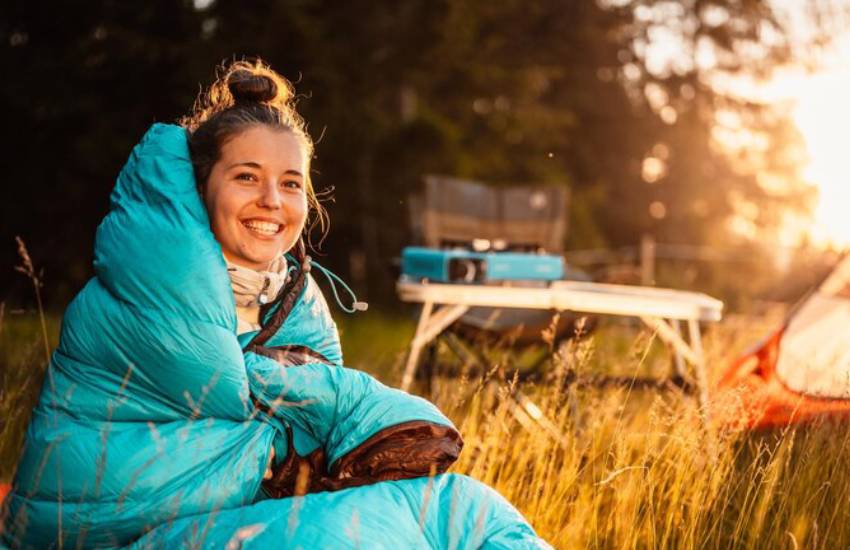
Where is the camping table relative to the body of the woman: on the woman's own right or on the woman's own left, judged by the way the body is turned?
on the woman's own left

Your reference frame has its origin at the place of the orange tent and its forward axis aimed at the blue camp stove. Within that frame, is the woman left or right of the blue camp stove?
left

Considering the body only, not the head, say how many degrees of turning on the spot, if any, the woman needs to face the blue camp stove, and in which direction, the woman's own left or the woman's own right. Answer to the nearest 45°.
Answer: approximately 90° to the woman's own left

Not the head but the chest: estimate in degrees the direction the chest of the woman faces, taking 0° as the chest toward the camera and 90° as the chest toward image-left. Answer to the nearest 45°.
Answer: approximately 315°

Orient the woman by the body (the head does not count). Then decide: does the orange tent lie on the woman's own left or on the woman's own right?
on the woman's own left
